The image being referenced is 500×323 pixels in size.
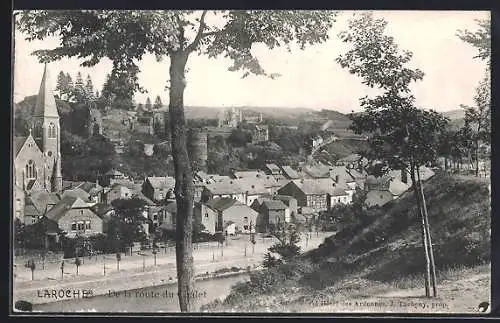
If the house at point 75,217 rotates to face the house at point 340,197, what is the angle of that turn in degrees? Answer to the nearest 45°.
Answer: approximately 45° to its left

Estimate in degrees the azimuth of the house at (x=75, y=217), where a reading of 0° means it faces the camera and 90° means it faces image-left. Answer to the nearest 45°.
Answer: approximately 315°
